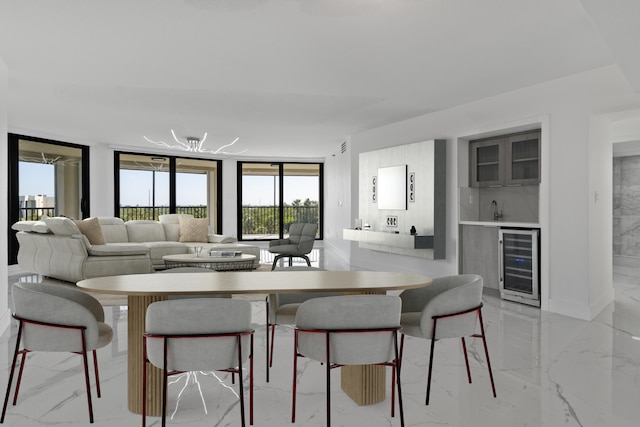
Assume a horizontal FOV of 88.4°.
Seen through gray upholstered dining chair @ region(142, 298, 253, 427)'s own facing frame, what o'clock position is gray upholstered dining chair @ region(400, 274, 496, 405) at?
gray upholstered dining chair @ region(400, 274, 496, 405) is roughly at 3 o'clock from gray upholstered dining chair @ region(142, 298, 253, 427).

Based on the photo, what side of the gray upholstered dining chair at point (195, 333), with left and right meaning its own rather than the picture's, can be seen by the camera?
back

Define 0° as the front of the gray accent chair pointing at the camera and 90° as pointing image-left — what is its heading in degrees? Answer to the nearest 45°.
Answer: approximately 45°

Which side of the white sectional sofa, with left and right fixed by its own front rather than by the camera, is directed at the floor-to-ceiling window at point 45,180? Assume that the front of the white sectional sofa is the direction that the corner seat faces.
back

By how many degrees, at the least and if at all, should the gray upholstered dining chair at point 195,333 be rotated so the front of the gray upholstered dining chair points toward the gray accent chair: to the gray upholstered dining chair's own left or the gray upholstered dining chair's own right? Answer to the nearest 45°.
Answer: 0° — it already faces it
